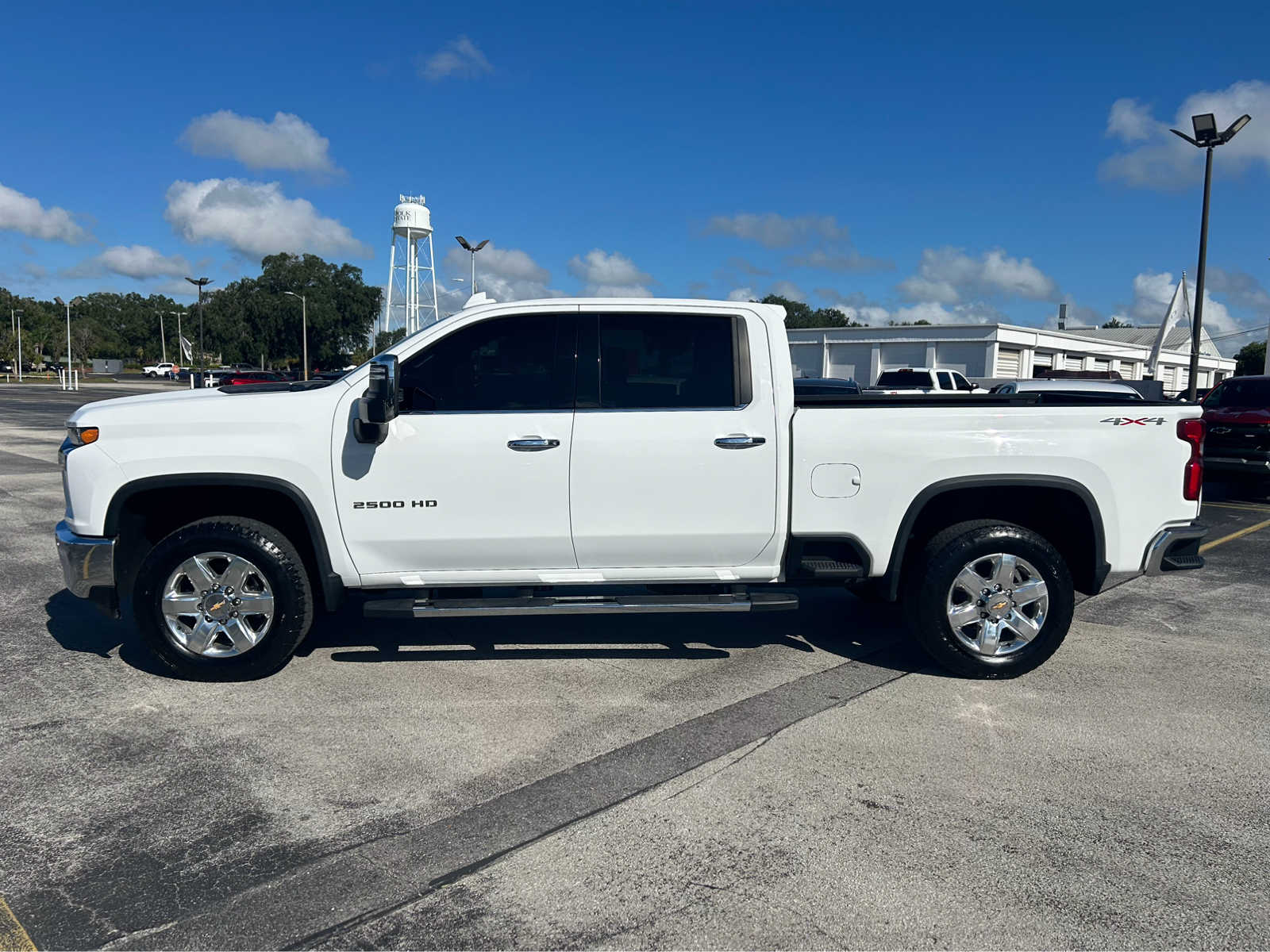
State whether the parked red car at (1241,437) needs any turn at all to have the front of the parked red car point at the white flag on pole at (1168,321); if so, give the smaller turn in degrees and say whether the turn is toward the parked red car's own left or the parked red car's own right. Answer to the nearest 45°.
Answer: approximately 135° to the parked red car's own right

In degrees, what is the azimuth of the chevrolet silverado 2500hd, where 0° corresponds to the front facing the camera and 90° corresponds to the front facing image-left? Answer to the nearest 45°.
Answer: approximately 90°

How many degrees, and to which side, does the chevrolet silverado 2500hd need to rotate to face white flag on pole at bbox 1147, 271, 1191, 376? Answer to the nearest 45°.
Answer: approximately 135° to its right

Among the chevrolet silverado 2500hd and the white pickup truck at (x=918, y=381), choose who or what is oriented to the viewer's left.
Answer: the chevrolet silverado 2500hd

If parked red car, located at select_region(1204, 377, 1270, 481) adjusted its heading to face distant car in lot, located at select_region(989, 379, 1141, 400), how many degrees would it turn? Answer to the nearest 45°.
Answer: approximately 90° to its right

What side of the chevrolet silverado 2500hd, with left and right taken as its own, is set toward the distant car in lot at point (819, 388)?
right
